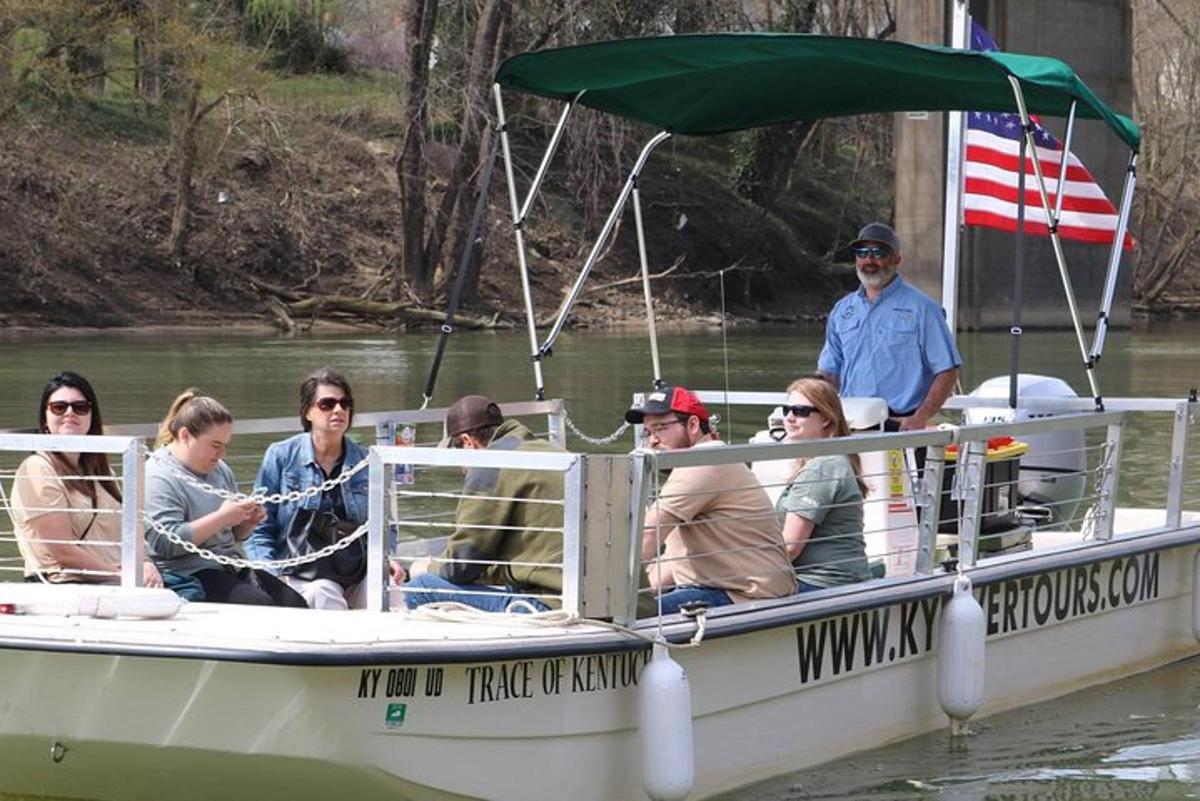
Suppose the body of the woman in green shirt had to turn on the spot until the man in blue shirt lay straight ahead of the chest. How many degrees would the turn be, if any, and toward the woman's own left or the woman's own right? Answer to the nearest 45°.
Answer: approximately 90° to the woman's own right

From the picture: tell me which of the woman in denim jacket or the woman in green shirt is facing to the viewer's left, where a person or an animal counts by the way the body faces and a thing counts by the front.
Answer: the woman in green shirt

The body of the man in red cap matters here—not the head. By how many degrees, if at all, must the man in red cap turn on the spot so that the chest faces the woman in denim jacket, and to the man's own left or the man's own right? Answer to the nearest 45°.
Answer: approximately 45° to the man's own left

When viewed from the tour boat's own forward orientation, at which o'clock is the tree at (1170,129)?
The tree is roughly at 5 o'clock from the tour boat.

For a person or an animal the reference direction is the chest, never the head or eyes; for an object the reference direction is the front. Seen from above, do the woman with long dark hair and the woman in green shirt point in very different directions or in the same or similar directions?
very different directions

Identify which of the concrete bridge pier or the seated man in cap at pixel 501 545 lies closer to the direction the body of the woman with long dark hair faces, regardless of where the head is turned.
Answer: the seated man in cap

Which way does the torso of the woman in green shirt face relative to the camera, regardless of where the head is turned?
to the viewer's left

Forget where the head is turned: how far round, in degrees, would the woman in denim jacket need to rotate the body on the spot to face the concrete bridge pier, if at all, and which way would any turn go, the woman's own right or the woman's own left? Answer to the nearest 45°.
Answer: approximately 90° to the woman's own left

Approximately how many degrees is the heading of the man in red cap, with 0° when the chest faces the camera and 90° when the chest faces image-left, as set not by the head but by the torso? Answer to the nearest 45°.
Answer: approximately 135°

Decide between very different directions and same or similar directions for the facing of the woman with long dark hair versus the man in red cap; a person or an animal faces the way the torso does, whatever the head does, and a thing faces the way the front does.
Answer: very different directions

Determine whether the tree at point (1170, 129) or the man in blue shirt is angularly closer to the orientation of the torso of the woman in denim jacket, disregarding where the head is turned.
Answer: the man in blue shirt

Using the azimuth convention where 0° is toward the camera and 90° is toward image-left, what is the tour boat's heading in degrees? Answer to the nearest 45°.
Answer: approximately 45°

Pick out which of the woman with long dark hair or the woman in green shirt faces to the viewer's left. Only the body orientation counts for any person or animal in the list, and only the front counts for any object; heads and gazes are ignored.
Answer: the woman in green shirt
